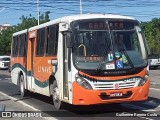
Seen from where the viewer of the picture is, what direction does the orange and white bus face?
facing the viewer and to the right of the viewer
